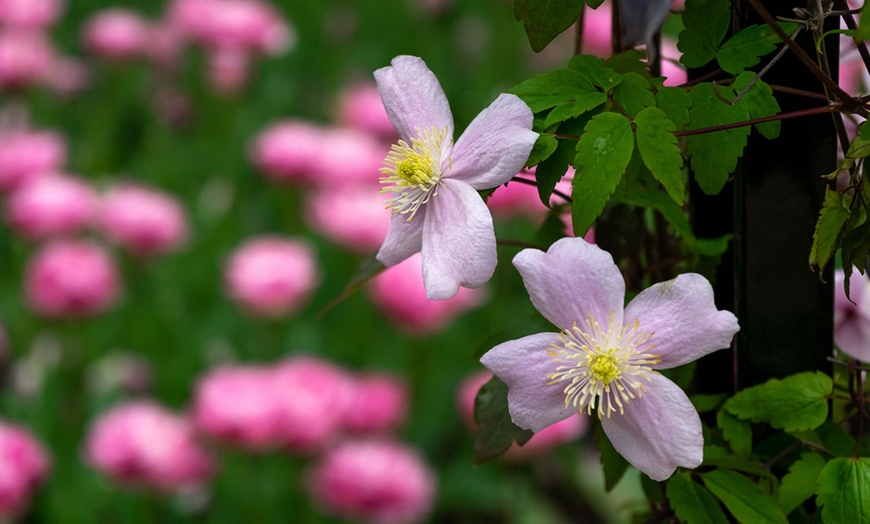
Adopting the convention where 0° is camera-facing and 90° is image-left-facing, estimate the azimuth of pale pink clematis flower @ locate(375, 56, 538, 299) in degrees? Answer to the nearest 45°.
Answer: approximately 45°

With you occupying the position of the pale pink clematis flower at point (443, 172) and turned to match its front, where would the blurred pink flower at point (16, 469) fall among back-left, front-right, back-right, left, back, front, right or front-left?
right

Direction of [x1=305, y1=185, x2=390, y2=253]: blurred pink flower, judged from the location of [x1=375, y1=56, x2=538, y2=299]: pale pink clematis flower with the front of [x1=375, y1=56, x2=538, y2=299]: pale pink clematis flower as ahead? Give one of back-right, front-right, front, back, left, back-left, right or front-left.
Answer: back-right

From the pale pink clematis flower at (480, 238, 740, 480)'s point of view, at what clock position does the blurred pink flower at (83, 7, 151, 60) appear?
The blurred pink flower is roughly at 5 o'clock from the pale pink clematis flower.

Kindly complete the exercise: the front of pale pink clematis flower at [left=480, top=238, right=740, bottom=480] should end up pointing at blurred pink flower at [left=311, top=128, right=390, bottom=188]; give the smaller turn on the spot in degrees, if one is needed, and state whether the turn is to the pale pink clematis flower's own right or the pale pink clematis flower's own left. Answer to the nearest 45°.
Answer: approximately 180°

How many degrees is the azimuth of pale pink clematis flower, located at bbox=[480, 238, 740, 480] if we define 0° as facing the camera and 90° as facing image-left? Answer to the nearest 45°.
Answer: approximately 0°

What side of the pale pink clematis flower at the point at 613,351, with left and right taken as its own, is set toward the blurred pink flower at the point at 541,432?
back

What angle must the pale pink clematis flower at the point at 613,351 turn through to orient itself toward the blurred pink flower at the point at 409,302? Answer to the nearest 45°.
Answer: approximately 180°
